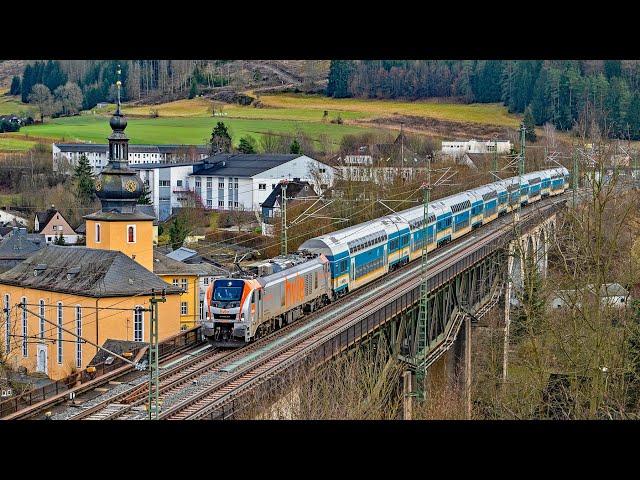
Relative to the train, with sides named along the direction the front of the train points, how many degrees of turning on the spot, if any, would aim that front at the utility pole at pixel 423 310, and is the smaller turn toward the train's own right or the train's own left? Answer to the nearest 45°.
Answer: approximately 135° to the train's own left

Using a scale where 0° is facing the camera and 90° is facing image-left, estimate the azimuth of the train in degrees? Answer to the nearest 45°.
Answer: approximately 45°
